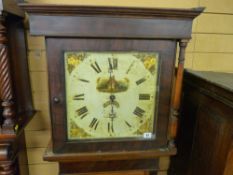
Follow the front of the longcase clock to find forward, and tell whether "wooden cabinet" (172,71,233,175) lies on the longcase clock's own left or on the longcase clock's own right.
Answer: on the longcase clock's own left

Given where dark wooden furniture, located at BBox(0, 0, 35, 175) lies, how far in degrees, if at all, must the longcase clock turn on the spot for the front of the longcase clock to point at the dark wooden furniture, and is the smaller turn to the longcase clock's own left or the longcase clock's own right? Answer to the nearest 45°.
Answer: approximately 90° to the longcase clock's own right

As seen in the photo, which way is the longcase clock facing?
toward the camera
